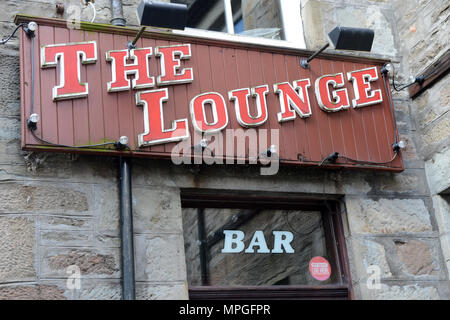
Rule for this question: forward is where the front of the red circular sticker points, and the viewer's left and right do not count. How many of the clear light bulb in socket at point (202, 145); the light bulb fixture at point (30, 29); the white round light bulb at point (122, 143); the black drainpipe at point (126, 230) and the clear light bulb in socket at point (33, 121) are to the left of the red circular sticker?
0

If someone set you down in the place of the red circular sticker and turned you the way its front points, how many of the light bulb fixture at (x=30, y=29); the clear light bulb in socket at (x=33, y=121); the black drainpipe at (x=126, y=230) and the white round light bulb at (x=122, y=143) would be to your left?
0

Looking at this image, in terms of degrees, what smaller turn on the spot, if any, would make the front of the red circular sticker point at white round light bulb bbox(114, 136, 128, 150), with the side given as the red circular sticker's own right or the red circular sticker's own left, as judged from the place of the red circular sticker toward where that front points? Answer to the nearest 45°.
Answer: approximately 45° to the red circular sticker's own right

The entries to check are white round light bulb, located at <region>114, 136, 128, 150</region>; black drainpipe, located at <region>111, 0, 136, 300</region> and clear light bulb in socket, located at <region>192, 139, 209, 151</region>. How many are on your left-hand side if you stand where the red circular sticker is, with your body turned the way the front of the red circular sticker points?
0

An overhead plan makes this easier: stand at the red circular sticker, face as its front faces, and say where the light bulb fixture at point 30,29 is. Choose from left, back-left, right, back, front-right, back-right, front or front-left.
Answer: front-right

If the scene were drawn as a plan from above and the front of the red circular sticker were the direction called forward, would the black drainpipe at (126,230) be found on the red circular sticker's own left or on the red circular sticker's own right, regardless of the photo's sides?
on the red circular sticker's own right

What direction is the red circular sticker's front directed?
toward the camera

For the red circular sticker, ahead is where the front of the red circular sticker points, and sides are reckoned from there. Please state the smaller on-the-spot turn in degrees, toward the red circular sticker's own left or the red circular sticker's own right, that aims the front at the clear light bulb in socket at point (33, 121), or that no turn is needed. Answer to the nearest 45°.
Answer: approximately 45° to the red circular sticker's own right

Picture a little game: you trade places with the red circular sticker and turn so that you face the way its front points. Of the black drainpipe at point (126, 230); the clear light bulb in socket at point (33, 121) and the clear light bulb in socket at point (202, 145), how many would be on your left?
0
